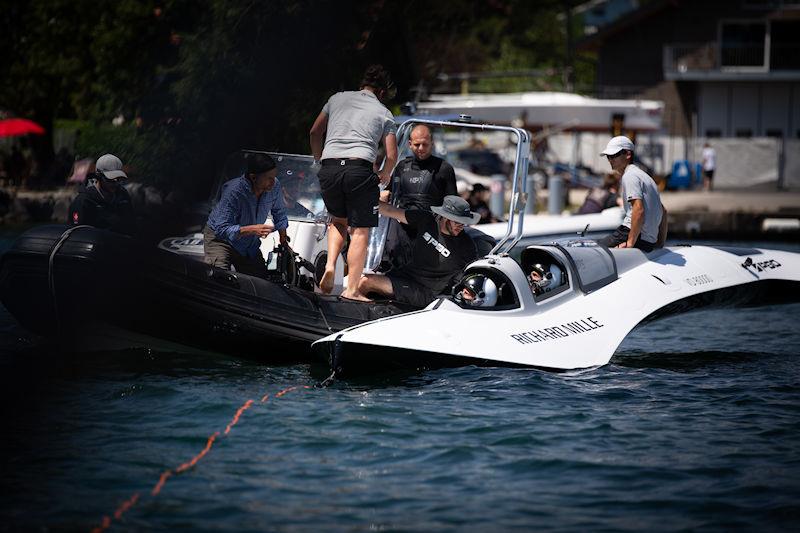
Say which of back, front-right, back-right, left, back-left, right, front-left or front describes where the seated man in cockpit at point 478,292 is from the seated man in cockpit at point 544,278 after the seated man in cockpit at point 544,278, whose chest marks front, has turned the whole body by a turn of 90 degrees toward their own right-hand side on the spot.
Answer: left

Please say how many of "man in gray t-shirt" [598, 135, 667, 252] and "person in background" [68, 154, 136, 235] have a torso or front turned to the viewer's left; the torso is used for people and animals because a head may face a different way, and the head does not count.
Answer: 1

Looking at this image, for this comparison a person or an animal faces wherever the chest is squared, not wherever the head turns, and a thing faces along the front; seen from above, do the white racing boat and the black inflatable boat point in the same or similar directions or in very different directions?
same or similar directions

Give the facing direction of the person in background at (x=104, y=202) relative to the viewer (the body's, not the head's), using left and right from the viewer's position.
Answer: facing the viewer and to the right of the viewer

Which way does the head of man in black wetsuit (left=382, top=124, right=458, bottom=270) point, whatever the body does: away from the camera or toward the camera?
toward the camera

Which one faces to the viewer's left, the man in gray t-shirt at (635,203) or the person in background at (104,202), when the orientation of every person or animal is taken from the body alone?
the man in gray t-shirt

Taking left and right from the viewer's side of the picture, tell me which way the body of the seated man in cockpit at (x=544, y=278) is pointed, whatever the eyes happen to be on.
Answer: facing the viewer and to the left of the viewer

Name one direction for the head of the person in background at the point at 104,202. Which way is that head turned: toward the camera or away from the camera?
toward the camera

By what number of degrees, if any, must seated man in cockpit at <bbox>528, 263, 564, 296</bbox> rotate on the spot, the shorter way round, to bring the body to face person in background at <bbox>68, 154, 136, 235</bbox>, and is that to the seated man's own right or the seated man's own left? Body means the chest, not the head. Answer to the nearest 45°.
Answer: approximately 45° to the seated man's own right

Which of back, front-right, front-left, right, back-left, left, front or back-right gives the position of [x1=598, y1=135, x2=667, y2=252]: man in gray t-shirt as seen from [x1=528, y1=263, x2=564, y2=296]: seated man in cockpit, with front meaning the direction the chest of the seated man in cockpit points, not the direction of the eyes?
back

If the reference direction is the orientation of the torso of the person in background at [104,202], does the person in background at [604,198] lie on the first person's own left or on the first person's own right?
on the first person's own left

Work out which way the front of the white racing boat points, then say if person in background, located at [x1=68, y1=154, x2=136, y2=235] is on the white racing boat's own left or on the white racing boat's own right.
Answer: on the white racing boat's own right

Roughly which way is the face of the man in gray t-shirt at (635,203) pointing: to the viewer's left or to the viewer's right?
to the viewer's left

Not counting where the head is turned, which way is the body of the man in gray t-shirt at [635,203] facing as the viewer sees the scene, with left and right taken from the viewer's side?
facing to the left of the viewer
